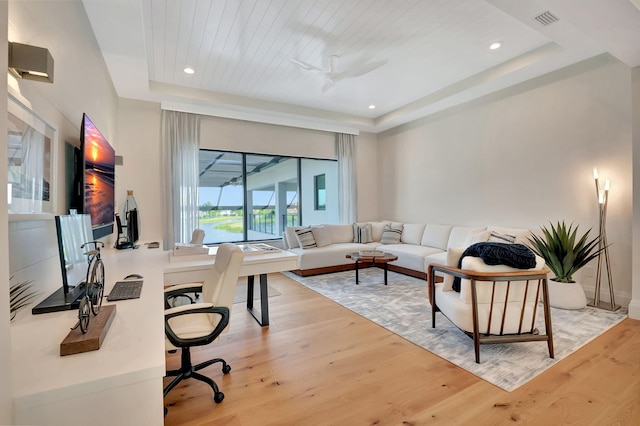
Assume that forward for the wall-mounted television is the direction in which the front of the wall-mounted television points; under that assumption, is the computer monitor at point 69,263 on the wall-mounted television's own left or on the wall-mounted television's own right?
on the wall-mounted television's own right

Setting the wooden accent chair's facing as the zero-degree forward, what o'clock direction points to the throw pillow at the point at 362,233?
The throw pillow is roughly at 12 o'clock from the wooden accent chair.

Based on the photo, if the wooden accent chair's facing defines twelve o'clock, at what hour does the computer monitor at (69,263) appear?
The computer monitor is roughly at 9 o'clock from the wooden accent chair.

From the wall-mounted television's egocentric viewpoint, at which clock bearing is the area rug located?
The area rug is roughly at 1 o'clock from the wall-mounted television.

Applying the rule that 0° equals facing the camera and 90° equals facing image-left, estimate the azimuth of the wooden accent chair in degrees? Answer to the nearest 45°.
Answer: approximately 135°

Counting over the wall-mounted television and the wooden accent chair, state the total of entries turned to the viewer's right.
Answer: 1

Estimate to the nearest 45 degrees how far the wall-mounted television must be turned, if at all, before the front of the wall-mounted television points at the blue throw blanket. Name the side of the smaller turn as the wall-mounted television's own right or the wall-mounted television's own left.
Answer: approximately 45° to the wall-mounted television's own right

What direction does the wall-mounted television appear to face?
to the viewer's right
